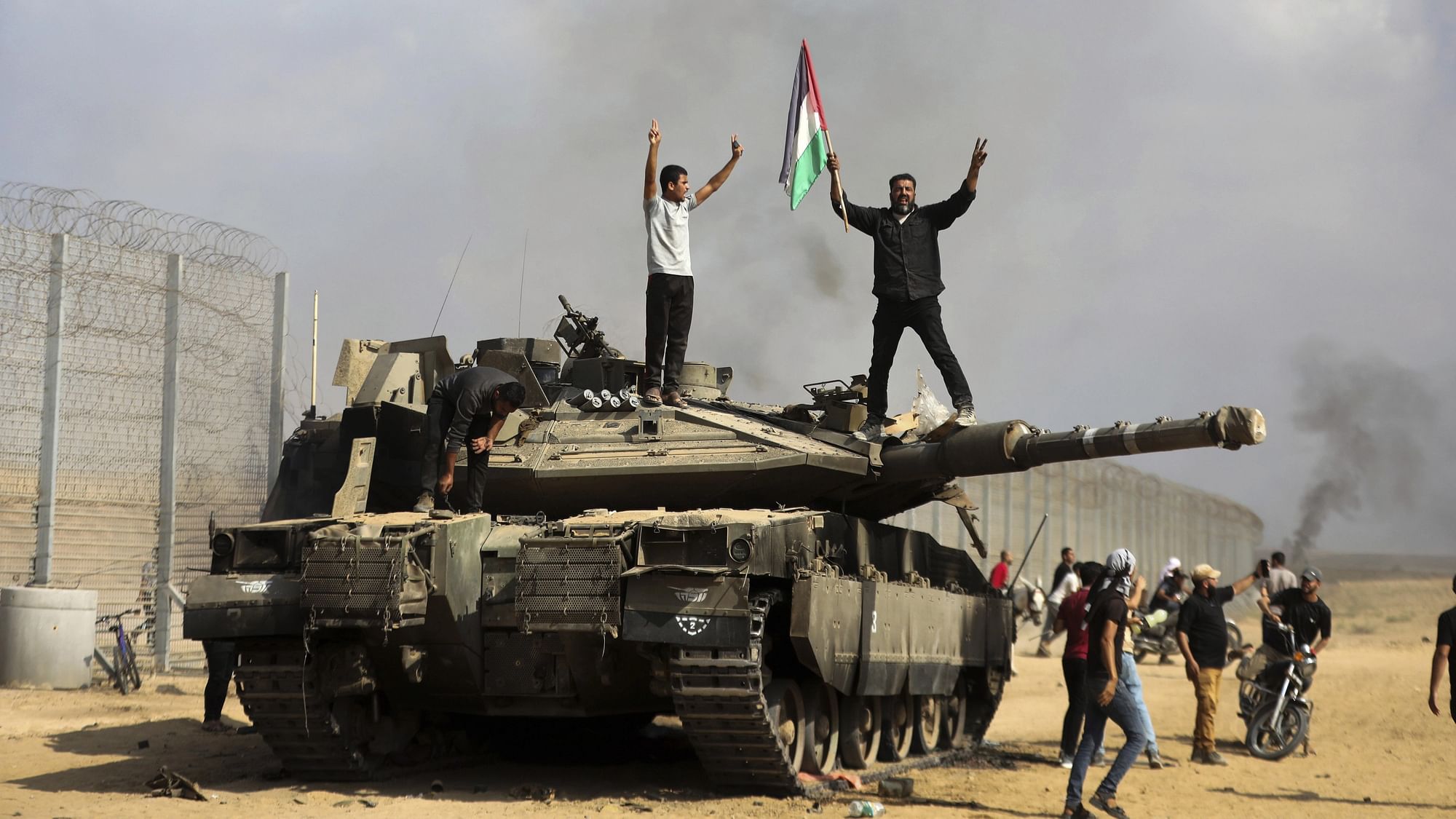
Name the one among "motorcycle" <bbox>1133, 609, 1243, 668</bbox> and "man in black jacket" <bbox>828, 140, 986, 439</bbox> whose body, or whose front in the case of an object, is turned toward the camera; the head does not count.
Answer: the man in black jacket

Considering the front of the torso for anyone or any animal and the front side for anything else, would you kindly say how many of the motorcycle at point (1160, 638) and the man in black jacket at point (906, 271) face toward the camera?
1

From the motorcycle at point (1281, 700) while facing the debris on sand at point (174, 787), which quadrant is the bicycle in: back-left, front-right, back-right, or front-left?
front-right

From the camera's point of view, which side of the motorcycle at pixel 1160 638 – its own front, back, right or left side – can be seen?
left

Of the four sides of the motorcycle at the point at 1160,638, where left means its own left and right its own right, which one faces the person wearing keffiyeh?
left

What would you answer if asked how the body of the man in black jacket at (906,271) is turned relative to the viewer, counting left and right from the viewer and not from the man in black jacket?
facing the viewer

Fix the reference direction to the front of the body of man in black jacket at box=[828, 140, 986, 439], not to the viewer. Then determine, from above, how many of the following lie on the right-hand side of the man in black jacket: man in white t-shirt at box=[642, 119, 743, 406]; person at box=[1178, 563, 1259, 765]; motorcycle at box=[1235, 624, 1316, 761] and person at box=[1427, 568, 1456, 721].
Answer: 1

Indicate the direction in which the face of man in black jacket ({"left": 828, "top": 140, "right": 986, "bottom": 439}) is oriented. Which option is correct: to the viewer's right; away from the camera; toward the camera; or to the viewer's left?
toward the camera
